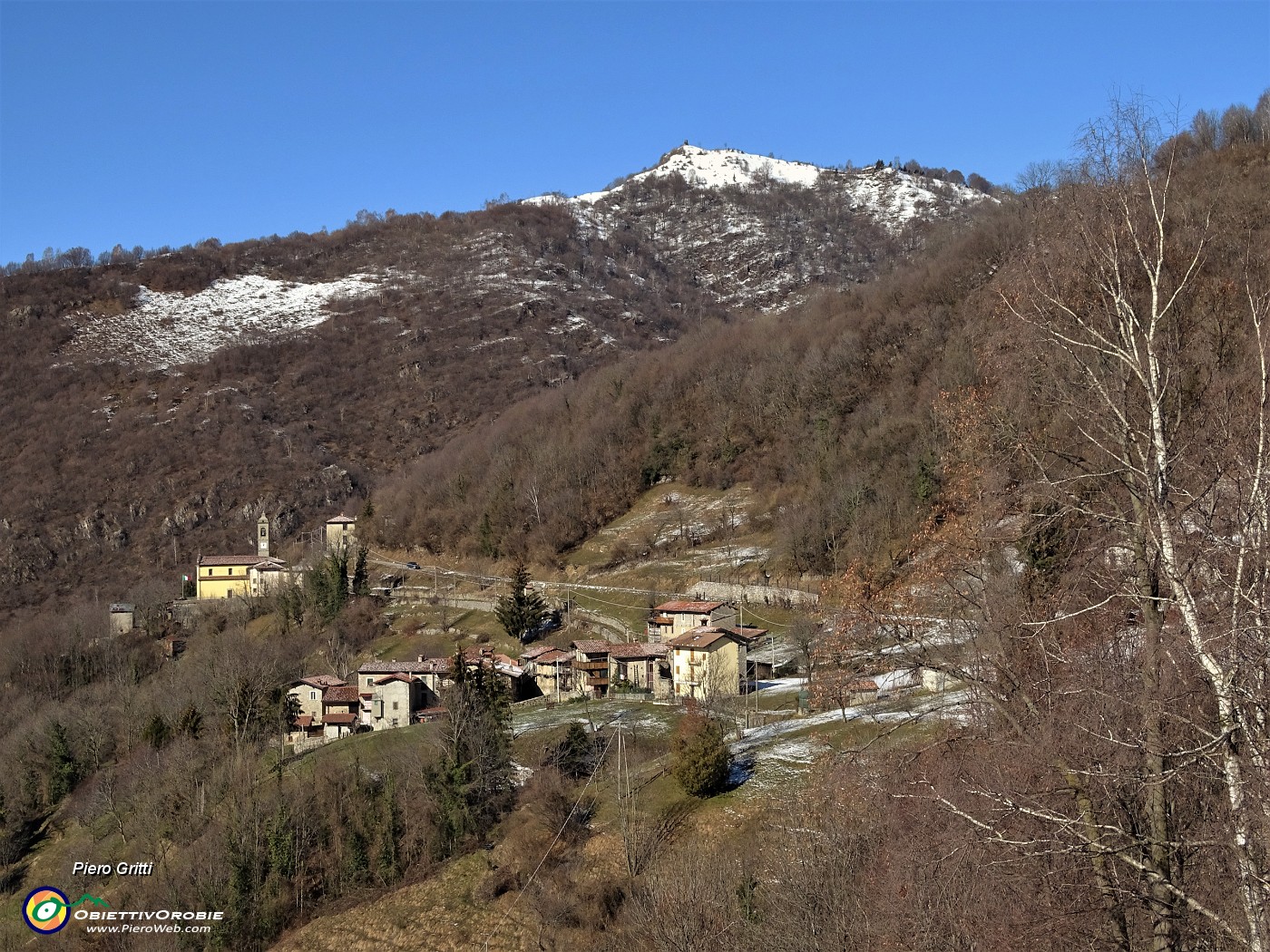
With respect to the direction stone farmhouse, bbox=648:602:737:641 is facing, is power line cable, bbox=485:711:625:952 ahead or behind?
ahead

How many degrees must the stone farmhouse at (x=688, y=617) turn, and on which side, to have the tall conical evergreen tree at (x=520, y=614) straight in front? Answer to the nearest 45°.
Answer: approximately 90° to its right

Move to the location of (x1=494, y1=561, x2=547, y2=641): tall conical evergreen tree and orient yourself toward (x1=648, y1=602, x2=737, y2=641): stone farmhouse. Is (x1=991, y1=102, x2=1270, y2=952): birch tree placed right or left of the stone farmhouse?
right

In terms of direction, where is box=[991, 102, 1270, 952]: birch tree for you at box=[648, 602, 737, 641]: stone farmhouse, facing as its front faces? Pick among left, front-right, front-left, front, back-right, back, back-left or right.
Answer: front-left

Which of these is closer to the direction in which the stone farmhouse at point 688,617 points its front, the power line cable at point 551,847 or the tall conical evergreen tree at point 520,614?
the power line cable

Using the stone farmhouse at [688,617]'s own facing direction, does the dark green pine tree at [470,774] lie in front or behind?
in front

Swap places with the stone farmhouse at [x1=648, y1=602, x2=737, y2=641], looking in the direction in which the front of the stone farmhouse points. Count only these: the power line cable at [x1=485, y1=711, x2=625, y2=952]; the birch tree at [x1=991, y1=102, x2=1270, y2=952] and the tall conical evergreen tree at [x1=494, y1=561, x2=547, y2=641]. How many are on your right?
1

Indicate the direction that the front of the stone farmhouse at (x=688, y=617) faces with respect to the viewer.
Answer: facing the viewer and to the left of the viewer
